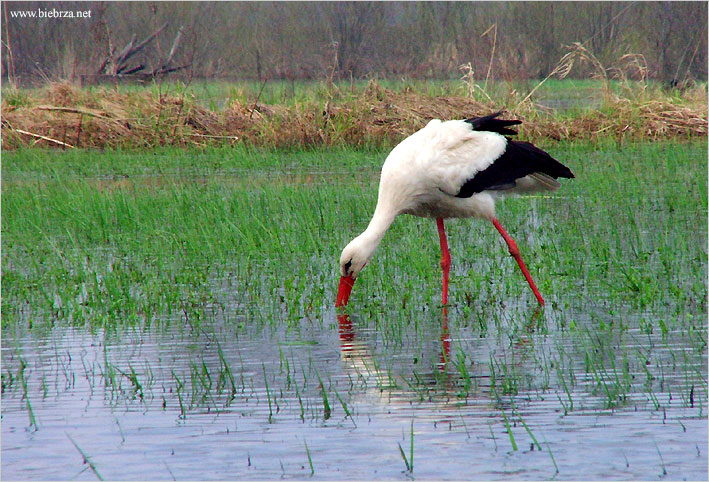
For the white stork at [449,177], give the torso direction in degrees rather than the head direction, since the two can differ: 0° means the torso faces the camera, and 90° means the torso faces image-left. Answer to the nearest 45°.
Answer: approximately 90°
